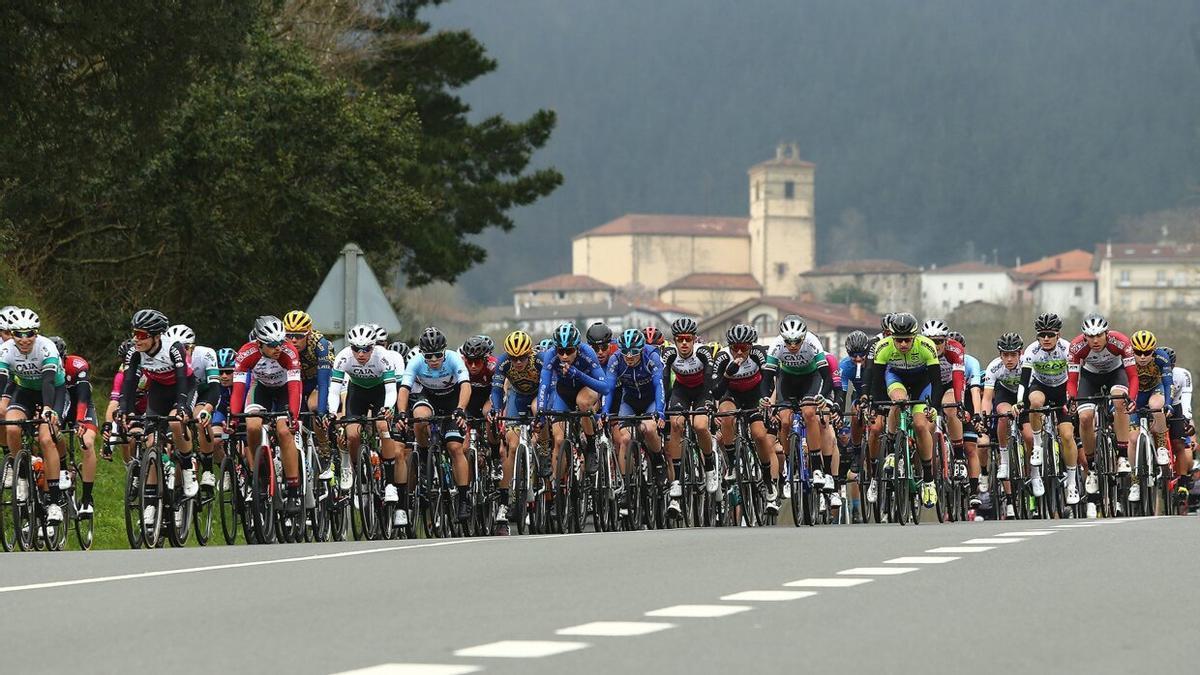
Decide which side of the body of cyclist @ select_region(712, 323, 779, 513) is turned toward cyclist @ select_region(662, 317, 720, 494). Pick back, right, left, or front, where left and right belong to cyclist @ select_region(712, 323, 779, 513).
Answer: right

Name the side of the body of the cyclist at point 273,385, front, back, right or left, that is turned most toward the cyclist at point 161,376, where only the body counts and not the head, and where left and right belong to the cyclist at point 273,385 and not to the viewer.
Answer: right

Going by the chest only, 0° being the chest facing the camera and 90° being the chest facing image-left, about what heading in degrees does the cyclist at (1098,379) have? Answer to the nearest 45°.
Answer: approximately 0°

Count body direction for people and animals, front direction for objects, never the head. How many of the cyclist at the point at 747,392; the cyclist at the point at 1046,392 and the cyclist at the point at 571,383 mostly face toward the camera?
3
